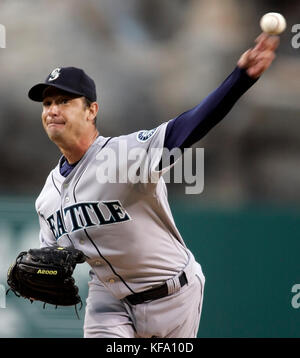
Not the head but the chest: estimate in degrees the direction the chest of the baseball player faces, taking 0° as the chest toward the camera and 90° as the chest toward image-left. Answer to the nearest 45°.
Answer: approximately 45°
